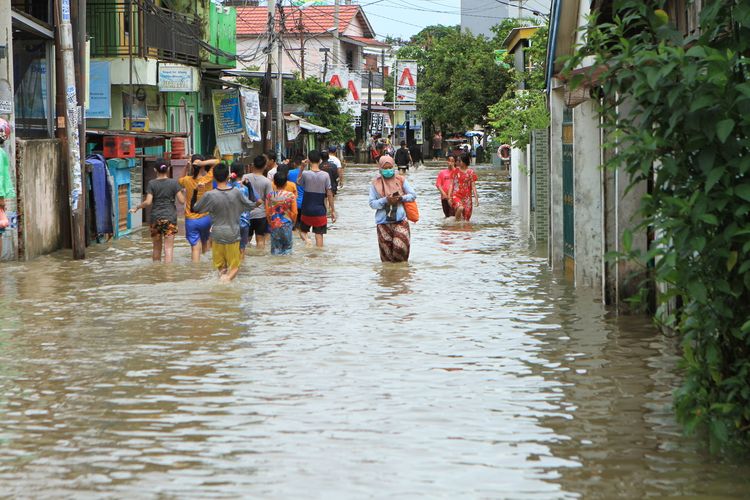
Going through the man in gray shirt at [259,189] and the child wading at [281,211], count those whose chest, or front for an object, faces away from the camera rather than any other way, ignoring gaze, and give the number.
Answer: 2

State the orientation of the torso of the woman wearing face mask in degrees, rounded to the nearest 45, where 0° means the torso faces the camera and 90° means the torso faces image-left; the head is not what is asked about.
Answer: approximately 0°

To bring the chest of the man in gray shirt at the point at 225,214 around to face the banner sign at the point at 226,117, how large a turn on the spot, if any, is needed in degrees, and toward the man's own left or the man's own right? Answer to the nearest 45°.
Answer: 0° — they already face it

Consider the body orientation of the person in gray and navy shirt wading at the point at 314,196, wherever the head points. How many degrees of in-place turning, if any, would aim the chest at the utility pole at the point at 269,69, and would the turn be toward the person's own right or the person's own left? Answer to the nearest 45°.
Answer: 0° — they already face it

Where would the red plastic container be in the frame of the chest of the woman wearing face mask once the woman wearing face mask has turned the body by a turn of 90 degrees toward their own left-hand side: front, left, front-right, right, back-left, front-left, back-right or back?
back-left

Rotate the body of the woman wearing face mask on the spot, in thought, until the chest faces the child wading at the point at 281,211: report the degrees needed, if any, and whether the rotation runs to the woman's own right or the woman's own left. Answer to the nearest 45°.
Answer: approximately 135° to the woman's own right

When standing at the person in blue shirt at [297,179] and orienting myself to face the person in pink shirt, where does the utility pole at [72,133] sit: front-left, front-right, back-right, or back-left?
back-left

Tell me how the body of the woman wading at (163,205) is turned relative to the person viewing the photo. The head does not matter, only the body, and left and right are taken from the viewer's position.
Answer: facing away from the viewer

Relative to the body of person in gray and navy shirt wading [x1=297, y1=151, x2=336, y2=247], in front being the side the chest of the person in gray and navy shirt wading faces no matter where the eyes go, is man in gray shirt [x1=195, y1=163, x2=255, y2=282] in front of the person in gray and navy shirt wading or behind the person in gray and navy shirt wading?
behind

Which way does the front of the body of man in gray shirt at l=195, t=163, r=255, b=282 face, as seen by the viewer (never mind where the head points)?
away from the camera

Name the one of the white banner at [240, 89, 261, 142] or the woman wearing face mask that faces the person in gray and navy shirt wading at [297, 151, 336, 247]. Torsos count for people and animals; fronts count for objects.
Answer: the white banner
